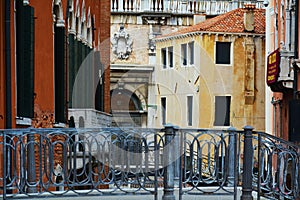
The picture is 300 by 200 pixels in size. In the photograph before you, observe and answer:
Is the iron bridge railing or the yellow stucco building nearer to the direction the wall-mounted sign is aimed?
the iron bridge railing

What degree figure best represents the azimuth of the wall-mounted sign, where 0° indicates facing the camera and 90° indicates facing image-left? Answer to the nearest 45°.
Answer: approximately 45°

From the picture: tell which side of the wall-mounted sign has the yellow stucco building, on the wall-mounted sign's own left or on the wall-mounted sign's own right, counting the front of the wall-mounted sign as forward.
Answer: on the wall-mounted sign's own right
